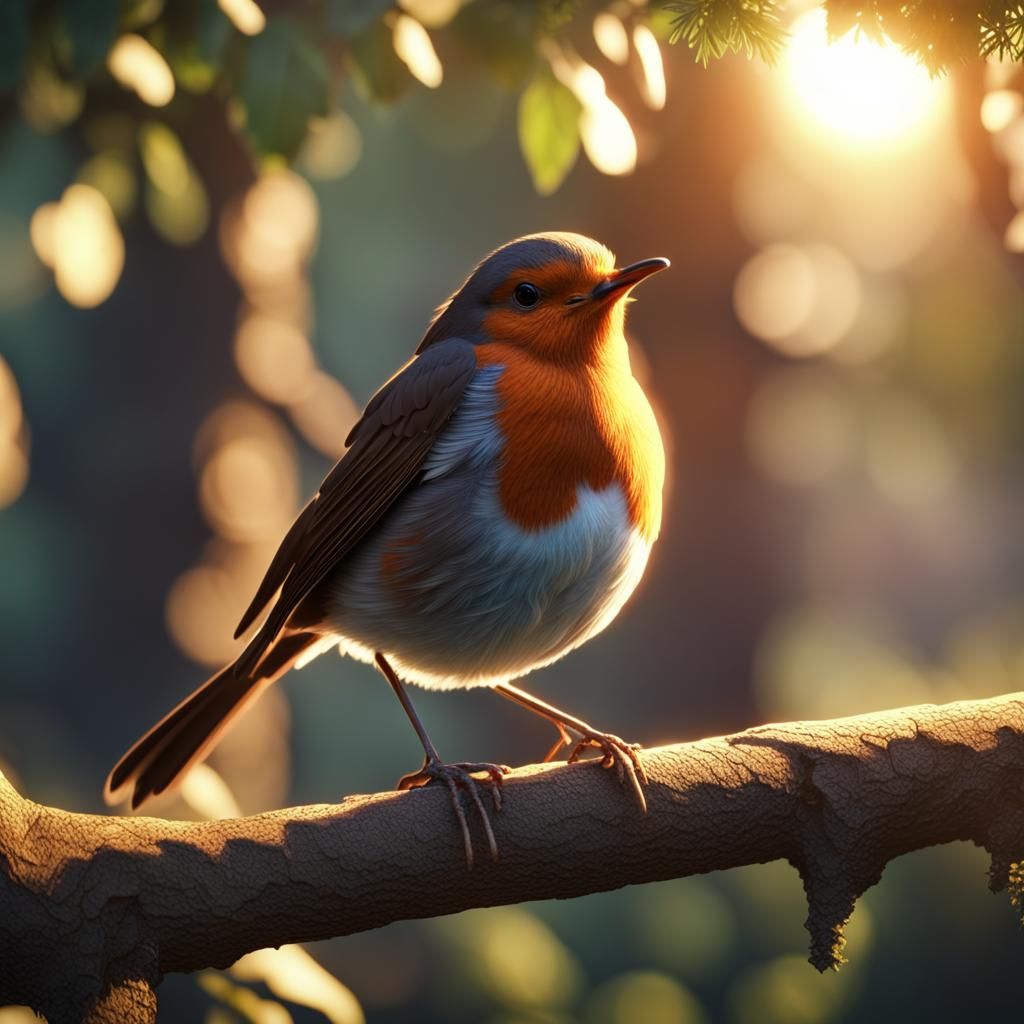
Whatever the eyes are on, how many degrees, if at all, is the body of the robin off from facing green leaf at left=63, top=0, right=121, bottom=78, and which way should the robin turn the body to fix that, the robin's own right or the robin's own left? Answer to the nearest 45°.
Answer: approximately 135° to the robin's own right

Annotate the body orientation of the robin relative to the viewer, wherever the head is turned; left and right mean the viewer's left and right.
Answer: facing the viewer and to the right of the viewer
